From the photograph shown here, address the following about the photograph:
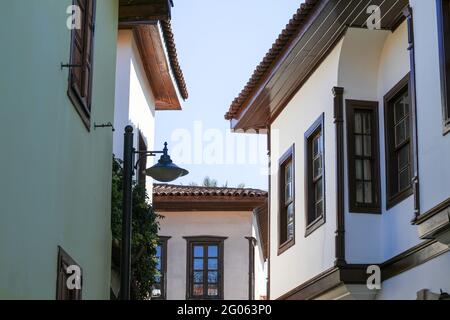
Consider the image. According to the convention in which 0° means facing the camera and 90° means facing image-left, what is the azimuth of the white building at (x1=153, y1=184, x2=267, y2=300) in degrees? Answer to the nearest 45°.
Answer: approximately 0°

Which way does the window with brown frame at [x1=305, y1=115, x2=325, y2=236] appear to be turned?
to the viewer's left

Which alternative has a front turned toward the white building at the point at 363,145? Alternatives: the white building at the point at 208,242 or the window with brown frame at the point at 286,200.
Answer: the white building at the point at 208,242

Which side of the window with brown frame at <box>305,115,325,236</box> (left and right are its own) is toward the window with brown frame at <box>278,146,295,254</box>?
right

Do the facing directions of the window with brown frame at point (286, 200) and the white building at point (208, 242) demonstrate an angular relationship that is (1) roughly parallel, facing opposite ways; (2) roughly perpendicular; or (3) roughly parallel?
roughly perpendicular

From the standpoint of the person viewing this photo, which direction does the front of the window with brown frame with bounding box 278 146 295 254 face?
facing to the left of the viewer

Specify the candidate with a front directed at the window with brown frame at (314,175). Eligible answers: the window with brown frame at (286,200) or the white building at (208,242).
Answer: the white building

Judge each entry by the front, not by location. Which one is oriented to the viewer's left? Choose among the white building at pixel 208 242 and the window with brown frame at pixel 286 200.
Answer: the window with brown frame

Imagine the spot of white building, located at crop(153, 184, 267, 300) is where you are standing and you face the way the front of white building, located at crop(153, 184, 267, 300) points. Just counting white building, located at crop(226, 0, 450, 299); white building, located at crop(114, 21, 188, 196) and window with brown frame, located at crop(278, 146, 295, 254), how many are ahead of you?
3

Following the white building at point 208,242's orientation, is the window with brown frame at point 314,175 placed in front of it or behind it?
in front

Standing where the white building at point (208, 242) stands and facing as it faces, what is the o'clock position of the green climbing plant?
The green climbing plant is roughly at 12 o'clock from the white building.
